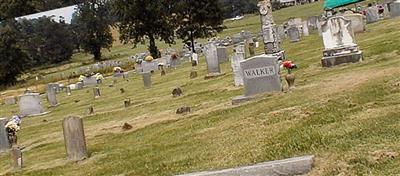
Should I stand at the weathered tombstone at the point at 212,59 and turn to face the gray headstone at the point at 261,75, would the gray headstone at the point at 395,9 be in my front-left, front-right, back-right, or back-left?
back-left

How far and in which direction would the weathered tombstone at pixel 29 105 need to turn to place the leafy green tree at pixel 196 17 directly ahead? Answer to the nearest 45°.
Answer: approximately 135° to its left

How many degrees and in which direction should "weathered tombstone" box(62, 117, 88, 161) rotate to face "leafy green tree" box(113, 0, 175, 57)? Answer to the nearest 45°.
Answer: approximately 180°

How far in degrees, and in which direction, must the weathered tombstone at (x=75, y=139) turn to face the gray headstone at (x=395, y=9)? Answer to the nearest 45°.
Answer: approximately 135° to its left

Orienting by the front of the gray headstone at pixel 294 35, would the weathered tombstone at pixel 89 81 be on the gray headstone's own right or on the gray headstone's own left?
on the gray headstone's own right

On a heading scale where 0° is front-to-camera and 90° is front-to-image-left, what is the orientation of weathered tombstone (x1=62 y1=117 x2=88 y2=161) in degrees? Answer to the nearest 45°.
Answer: approximately 0°

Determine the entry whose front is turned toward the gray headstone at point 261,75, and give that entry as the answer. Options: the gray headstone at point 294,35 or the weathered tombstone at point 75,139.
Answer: the gray headstone at point 294,35
